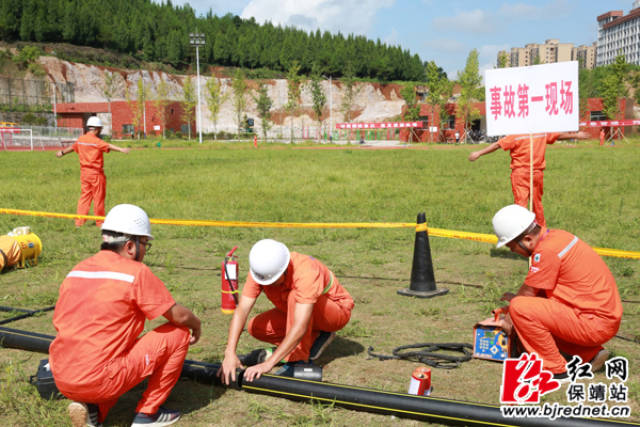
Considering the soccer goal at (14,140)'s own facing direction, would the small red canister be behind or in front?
in front

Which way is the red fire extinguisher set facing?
toward the camera

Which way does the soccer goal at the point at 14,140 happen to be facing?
toward the camera

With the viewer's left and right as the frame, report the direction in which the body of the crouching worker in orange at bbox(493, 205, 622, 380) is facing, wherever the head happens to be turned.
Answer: facing to the left of the viewer

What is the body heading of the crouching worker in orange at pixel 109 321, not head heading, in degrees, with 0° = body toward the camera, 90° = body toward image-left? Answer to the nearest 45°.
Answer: approximately 225°

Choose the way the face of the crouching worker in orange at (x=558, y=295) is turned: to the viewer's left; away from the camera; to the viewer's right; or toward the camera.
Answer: to the viewer's left

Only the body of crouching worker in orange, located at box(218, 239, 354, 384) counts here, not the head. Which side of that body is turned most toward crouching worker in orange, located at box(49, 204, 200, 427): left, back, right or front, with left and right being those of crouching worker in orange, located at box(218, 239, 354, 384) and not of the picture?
front
